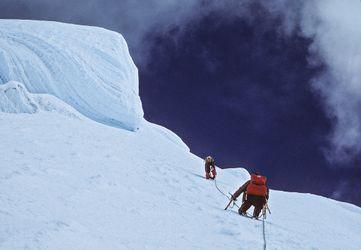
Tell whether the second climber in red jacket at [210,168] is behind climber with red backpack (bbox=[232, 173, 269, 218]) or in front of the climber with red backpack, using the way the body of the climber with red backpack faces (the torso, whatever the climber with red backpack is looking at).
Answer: in front

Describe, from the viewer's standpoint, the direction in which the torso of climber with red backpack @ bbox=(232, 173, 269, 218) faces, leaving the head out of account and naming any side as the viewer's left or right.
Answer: facing away from the viewer
